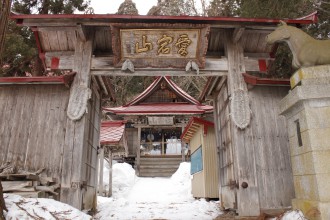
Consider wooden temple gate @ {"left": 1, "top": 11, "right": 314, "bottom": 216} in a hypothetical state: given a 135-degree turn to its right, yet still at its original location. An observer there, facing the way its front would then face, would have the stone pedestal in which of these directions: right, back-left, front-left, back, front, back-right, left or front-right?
back

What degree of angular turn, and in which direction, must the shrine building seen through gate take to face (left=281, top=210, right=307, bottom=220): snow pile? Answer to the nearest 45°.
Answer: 0° — it already faces it

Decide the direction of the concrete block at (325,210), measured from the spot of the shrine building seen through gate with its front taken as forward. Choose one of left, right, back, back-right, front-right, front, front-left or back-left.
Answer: front

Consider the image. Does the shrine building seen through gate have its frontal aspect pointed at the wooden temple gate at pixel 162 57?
yes

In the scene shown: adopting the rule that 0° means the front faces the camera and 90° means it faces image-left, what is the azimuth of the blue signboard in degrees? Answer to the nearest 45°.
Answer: approximately 45°

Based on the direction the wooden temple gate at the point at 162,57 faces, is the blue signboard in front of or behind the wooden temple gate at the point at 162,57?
behind

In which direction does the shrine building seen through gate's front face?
toward the camera

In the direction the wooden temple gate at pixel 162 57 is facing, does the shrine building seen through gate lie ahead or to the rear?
to the rear

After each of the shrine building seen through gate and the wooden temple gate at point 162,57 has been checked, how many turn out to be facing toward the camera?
2

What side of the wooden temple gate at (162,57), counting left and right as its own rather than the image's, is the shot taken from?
front
